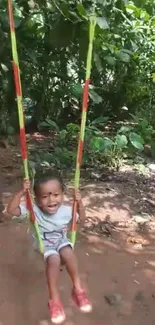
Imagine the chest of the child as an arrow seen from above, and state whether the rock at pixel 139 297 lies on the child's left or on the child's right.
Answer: on the child's left

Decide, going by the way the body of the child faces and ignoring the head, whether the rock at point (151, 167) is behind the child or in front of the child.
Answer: behind

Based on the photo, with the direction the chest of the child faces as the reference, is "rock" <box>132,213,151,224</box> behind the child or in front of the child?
behind

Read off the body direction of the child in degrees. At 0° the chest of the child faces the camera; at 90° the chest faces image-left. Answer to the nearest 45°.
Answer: approximately 0°
